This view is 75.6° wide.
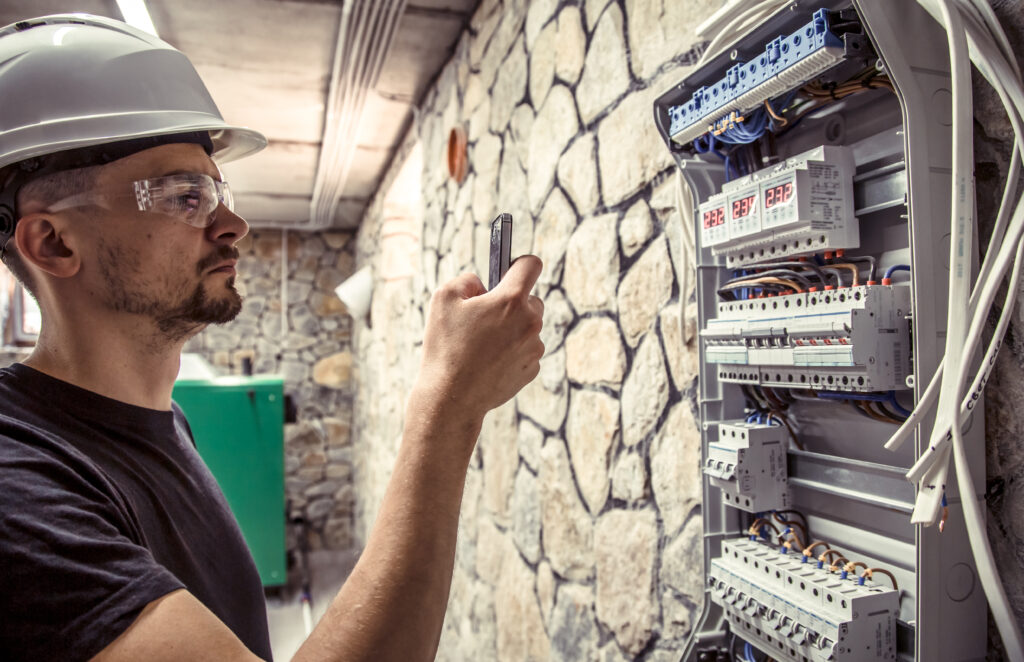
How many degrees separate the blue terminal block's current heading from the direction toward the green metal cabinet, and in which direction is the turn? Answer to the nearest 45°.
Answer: approximately 90° to its right

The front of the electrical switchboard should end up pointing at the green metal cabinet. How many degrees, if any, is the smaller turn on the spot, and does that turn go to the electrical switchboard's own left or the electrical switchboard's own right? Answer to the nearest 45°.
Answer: approximately 90° to the electrical switchboard's own right

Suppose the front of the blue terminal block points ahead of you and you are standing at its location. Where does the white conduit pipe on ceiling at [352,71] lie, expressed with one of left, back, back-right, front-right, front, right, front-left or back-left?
right

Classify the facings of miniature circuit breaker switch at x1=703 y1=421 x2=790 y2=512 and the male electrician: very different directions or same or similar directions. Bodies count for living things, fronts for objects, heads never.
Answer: very different directions

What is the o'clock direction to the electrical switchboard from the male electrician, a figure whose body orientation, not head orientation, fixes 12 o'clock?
The electrical switchboard is roughly at 1 o'clock from the male electrician.

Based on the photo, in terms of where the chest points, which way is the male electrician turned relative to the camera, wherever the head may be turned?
to the viewer's right

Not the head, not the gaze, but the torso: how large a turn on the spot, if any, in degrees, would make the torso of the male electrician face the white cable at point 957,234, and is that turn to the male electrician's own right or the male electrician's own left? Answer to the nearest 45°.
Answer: approximately 45° to the male electrician's own right

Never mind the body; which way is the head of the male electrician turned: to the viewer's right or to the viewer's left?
to the viewer's right

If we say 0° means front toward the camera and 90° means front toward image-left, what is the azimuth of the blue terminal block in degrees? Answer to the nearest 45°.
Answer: approximately 45°

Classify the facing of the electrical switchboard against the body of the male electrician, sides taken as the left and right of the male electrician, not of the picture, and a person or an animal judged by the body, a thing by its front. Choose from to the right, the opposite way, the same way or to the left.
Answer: the opposite way

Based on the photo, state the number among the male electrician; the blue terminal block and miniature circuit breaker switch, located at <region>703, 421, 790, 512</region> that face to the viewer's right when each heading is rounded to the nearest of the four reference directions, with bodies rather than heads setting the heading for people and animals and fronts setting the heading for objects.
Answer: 1

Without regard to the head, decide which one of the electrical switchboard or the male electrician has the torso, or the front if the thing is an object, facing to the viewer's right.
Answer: the male electrician
